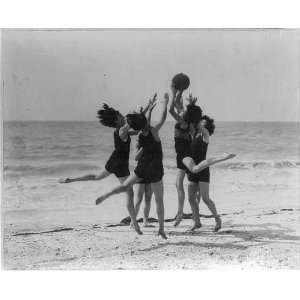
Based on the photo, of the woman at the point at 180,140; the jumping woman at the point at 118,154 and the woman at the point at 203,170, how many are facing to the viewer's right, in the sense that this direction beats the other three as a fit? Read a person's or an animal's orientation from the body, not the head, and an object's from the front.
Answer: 1

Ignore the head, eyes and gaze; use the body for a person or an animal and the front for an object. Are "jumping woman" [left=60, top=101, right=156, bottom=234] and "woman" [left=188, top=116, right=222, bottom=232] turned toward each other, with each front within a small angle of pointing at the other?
yes

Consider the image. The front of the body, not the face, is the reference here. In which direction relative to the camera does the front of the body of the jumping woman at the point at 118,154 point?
to the viewer's right

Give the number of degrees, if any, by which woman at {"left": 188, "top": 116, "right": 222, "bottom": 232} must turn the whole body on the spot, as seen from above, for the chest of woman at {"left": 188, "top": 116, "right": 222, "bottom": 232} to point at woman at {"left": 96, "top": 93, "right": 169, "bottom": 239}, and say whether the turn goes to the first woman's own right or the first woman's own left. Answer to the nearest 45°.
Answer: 0° — they already face them

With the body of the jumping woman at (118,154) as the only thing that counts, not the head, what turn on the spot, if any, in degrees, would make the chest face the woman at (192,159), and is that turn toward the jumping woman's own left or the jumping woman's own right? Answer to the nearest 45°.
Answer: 0° — they already face them

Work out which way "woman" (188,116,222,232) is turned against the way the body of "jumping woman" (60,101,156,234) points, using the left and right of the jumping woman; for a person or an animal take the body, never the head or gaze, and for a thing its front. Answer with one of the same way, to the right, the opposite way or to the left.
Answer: the opposite way

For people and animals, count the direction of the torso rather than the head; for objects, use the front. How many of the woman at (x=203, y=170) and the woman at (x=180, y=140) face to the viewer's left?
2

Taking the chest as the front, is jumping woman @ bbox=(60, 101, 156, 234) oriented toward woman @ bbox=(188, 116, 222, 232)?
yes

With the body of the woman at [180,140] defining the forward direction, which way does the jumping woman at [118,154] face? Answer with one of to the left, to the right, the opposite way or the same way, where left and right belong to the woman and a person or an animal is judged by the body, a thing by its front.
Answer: the opposite way

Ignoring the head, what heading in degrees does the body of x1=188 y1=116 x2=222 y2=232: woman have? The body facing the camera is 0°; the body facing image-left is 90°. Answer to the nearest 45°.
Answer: approximately 90°

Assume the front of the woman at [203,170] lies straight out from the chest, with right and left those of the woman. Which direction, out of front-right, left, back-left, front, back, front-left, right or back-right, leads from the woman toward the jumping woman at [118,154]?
front

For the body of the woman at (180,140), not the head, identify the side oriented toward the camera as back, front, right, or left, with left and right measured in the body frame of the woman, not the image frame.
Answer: left
